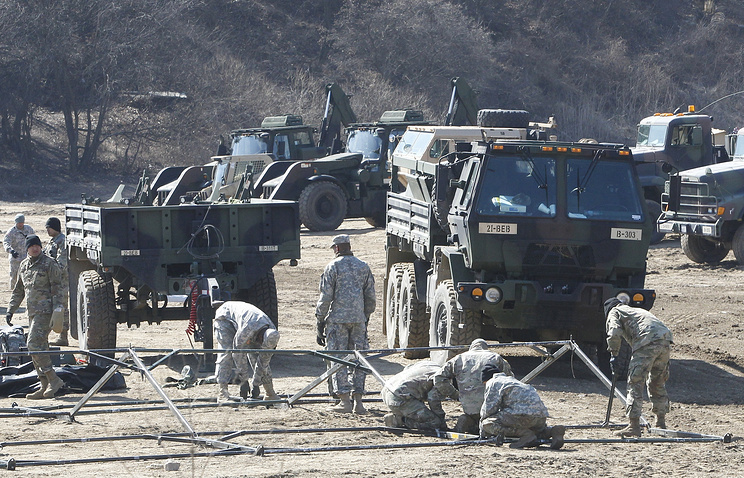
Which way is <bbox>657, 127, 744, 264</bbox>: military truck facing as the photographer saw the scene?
facing the viewer and to the left of the viewer
